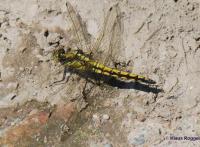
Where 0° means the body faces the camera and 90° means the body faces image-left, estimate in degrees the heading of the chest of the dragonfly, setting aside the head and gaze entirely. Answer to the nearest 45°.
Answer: approximately 90°
